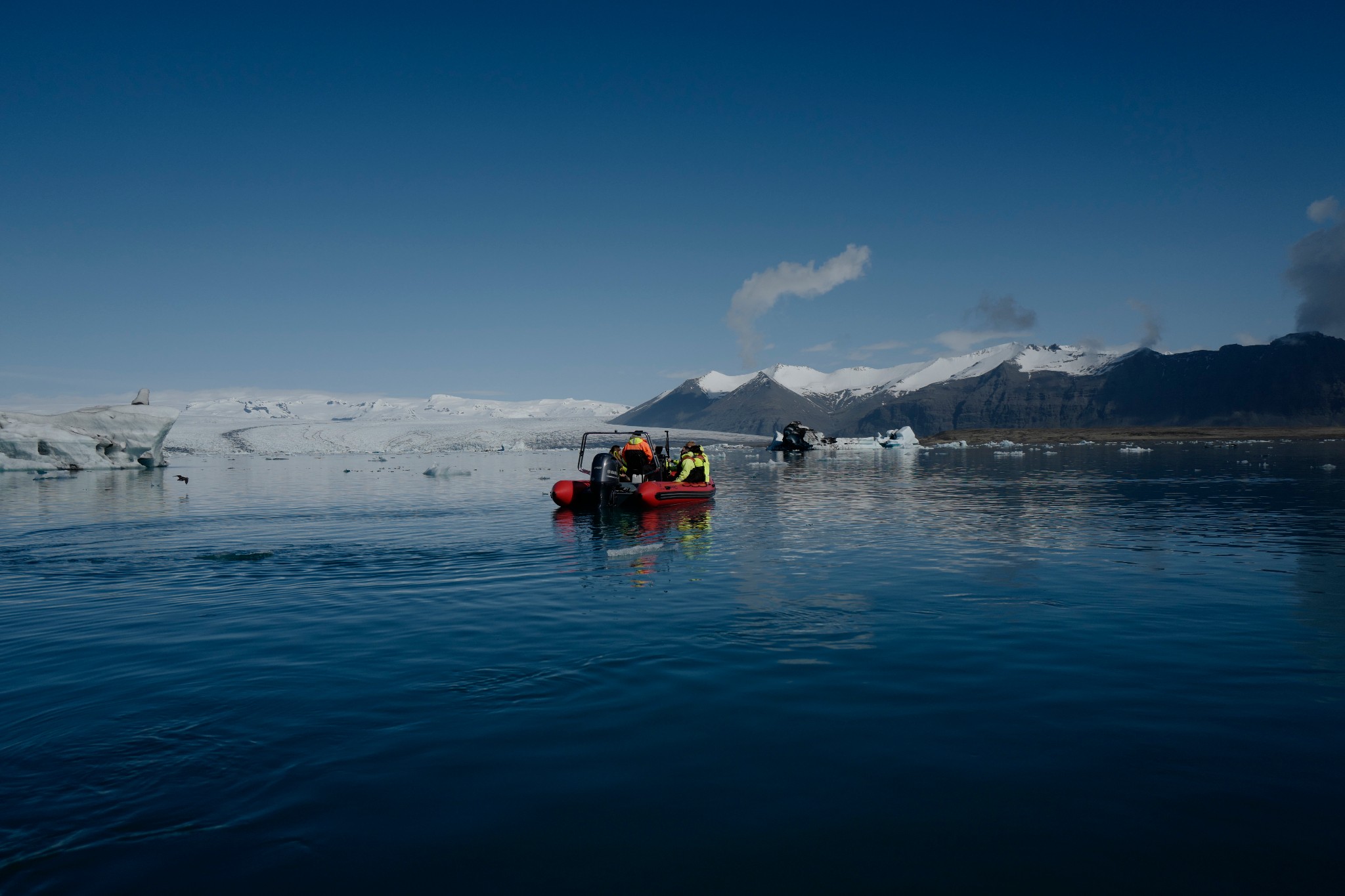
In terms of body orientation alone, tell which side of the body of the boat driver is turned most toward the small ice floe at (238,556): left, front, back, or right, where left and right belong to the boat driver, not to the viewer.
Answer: back

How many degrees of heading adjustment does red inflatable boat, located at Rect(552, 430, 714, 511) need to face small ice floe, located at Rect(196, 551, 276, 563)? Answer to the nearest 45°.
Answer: approximately 180°

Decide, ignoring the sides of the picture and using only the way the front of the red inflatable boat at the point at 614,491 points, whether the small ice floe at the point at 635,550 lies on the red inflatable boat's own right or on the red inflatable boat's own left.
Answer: on the red inflatable boat's own right

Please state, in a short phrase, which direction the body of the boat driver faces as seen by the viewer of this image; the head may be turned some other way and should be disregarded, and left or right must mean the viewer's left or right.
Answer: facing away from the viewer and to the right of the viewer

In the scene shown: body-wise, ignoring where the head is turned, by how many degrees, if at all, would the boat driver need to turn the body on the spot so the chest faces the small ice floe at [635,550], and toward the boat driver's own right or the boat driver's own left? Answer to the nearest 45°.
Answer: approximately 135° to the boat driver's own right

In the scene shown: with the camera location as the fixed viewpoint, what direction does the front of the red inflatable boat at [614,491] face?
facing away from the viewer and to the right of the viewer
